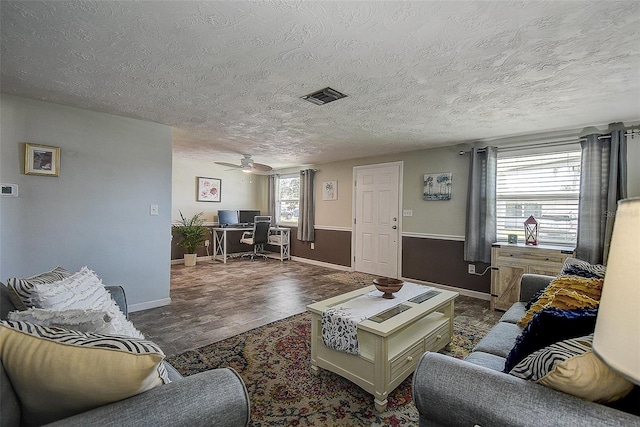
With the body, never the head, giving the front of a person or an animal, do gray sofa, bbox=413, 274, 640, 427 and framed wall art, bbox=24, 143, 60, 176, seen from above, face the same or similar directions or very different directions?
very different directions

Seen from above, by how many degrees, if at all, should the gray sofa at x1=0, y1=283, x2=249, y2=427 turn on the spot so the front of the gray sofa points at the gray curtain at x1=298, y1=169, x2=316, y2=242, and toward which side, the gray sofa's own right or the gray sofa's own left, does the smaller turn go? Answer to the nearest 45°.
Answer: approximately 45° to the gray sofa's own left

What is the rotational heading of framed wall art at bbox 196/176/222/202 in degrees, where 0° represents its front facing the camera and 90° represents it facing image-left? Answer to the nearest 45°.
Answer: approximately 0°

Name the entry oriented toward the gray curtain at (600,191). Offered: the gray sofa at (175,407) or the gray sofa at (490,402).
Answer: the gray sofa at (175,407)

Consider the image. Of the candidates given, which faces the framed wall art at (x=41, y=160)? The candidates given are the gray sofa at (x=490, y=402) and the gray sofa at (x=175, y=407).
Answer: the gray sofa at (x=490, y=402)

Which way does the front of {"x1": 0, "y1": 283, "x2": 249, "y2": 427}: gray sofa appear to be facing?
to the viewer's right
